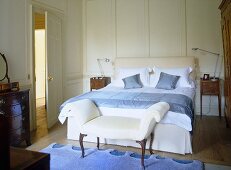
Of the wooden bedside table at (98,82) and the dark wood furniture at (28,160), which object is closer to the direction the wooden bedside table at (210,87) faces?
the dark wood furniture

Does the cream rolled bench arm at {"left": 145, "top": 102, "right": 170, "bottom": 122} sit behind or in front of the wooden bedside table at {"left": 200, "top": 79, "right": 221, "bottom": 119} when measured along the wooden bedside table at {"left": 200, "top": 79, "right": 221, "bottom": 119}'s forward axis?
in front

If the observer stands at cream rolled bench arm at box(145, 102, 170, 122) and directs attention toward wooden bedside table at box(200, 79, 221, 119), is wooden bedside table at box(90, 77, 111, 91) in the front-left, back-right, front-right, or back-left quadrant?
front-left

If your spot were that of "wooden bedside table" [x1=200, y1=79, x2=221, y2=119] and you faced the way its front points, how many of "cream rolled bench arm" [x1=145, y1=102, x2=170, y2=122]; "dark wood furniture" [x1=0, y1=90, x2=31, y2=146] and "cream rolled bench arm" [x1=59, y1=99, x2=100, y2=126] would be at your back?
0

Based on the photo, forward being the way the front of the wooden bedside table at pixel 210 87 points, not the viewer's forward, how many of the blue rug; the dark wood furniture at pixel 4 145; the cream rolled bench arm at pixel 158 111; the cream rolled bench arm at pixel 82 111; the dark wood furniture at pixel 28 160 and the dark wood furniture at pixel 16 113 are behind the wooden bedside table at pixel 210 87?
0

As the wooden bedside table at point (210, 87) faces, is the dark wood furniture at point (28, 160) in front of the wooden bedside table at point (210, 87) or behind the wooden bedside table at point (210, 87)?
in front

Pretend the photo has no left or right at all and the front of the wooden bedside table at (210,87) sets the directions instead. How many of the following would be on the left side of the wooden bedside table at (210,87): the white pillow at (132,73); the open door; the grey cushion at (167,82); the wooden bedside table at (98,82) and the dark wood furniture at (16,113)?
0

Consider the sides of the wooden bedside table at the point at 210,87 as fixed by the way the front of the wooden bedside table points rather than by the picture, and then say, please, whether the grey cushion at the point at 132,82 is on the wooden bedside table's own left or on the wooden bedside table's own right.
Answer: on the wooden bedside table's own right

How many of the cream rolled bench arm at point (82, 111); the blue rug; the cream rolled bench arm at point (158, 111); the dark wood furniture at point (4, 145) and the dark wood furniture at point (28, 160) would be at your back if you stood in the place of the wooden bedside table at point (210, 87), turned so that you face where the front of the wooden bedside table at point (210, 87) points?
0

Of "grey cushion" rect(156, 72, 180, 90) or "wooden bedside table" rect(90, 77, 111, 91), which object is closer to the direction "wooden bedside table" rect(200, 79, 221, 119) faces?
the grey cushion

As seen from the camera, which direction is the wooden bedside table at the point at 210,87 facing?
toward the camera

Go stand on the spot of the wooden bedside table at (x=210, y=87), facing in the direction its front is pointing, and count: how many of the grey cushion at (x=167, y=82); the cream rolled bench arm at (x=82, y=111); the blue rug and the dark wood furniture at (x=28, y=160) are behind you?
0

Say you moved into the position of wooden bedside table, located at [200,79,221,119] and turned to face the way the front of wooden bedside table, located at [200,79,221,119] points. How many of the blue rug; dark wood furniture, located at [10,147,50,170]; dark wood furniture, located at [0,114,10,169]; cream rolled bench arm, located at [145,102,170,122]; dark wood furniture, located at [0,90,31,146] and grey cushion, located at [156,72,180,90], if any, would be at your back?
0

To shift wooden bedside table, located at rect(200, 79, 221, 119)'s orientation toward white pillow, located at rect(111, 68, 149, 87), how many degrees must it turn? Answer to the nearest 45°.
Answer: approximately 90° to its right

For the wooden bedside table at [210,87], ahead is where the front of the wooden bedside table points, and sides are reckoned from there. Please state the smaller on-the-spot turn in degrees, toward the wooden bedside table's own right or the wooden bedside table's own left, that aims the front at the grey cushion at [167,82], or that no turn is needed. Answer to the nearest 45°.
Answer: approximately 45° to the wooden bedside table's own right

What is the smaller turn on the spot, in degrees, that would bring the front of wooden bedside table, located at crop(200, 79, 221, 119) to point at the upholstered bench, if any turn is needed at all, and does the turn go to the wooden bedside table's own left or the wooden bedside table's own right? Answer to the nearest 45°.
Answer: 0° — it already faces it
